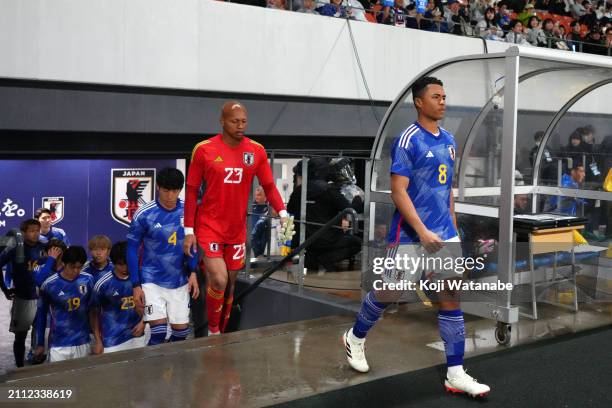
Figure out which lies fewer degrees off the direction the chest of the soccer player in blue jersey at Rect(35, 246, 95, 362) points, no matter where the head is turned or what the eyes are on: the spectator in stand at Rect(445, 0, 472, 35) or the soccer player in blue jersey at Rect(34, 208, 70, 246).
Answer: the spectator in stand

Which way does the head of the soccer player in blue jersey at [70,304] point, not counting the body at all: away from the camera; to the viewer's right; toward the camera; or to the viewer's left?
toward the camera

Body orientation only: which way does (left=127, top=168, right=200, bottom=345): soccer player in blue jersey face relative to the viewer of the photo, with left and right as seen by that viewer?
facing the viewer and to the right of the viewer

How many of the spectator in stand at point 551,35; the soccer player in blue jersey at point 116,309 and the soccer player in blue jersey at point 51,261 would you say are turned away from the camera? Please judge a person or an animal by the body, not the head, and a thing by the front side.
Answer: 0

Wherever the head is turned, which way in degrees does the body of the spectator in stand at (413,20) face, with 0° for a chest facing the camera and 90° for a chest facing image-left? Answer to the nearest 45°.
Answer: approximately 315°

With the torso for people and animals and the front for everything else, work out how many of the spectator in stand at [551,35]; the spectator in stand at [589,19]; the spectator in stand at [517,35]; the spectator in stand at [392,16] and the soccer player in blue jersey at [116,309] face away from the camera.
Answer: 0

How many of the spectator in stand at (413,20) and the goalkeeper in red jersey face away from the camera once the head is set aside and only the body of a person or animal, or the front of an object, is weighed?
0

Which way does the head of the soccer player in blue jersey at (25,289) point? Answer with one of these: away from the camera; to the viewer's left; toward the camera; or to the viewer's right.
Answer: toward the camera

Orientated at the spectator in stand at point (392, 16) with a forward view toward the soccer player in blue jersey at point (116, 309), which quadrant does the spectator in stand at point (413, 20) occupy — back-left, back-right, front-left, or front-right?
back-left

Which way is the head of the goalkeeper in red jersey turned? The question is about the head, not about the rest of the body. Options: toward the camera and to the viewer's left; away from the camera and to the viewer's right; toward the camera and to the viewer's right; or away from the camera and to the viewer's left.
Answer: toward the camera and to the viewer's right

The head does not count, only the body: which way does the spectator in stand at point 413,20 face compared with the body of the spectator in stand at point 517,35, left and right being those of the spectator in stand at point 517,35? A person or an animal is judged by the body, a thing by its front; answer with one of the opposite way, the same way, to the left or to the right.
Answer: the same way

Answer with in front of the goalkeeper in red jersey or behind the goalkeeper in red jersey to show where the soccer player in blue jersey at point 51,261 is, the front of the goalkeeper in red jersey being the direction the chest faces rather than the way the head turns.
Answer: behind

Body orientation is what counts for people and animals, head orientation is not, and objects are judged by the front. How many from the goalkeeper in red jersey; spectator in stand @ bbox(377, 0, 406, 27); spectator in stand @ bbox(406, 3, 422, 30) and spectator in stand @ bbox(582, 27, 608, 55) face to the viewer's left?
0

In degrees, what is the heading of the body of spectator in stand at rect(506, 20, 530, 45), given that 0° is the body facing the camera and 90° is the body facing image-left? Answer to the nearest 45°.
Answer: approximately 315°

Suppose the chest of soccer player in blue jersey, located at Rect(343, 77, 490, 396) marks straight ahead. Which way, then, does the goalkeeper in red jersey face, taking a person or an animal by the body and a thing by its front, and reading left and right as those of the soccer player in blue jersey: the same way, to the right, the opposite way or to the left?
the same way
